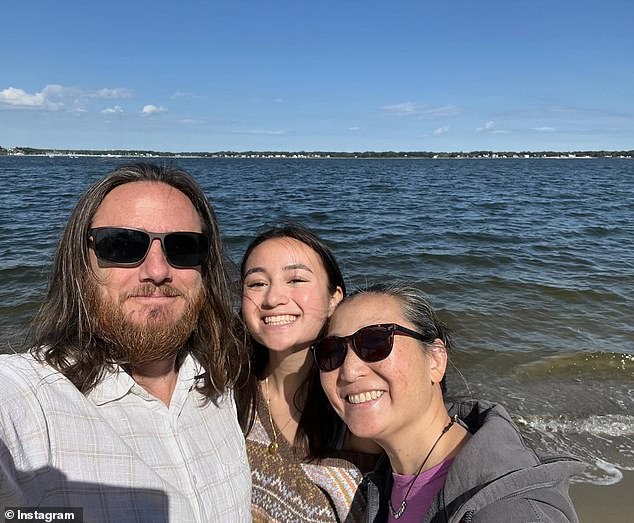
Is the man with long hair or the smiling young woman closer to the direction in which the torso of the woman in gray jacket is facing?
the man with long hair

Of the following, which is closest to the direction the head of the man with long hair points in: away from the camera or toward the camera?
toward the camera

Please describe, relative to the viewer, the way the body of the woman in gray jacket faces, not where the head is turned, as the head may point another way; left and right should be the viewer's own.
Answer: facing the viewer and to the left of the viewer

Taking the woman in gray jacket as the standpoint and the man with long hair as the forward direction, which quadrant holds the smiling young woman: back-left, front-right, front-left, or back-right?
front-right

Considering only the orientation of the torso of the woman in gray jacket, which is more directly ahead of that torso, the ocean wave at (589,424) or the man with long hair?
the man with long hair

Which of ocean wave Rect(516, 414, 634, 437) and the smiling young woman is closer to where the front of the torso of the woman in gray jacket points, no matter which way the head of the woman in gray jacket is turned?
the smiling young woman

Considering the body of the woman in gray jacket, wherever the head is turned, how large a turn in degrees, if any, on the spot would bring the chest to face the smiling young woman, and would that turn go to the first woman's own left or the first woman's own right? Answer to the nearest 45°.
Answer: approximately 90° to the first woman's own right

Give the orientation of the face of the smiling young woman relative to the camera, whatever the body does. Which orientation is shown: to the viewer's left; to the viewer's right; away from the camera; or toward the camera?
toward the camera

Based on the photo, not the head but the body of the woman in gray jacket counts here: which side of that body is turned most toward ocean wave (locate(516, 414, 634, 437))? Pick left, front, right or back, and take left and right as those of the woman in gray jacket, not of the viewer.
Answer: back

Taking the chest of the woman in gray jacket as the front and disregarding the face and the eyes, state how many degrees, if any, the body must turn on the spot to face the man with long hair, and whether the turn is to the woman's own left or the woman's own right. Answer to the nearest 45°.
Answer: approximately 45° to the woman's own right
